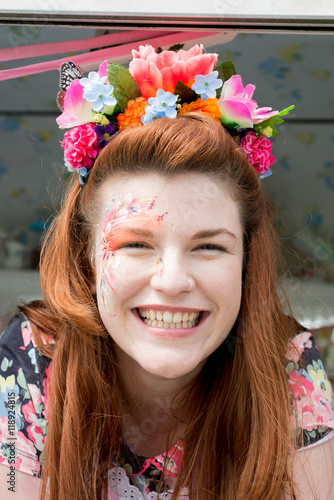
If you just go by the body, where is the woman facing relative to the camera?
toward the camera

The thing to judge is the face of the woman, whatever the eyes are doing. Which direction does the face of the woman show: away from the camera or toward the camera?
toward the camera
